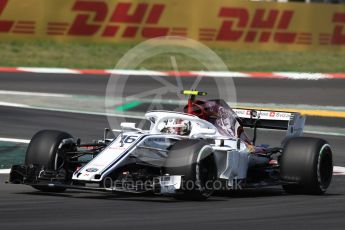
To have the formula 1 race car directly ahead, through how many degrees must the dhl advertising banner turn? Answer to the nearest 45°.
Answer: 0° — it already faces it

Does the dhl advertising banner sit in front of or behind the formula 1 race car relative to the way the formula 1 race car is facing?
behind

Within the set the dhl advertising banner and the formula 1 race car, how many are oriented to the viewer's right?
0

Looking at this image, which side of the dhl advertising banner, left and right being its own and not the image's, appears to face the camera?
front
